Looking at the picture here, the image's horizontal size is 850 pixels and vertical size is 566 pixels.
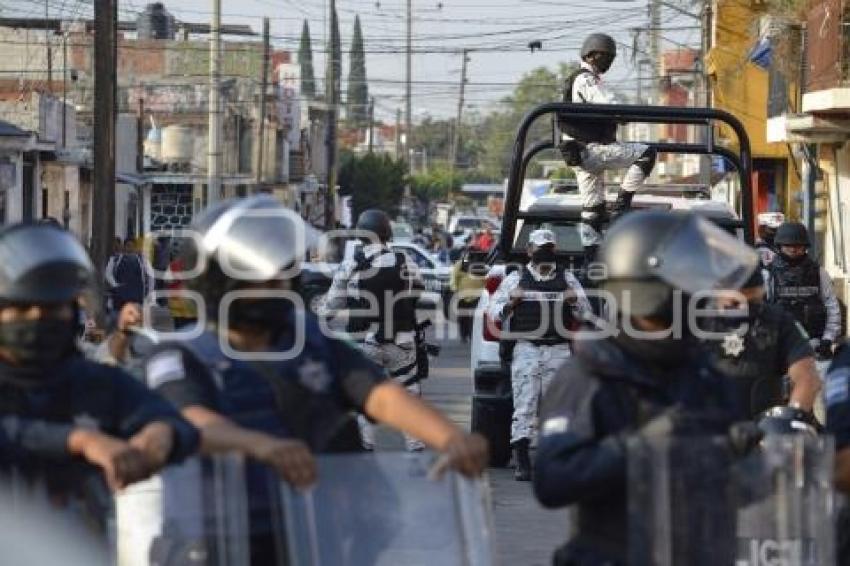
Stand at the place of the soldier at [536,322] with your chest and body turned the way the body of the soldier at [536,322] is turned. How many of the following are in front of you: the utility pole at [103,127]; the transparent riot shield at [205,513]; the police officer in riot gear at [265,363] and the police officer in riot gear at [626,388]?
3

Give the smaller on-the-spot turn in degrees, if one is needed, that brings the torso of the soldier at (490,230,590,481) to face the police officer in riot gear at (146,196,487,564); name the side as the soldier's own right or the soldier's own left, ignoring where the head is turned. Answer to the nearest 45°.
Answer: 0° — they already face them

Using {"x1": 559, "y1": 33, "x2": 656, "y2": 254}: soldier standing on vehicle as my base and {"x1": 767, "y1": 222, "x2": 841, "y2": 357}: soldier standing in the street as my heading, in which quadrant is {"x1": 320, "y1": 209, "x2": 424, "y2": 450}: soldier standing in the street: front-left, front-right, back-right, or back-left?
back-right

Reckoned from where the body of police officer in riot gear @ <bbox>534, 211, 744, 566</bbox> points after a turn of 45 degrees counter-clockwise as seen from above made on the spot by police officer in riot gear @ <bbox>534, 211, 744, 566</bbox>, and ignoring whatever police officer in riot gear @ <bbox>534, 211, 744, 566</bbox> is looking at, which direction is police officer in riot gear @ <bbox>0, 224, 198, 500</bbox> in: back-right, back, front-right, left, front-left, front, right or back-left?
back
